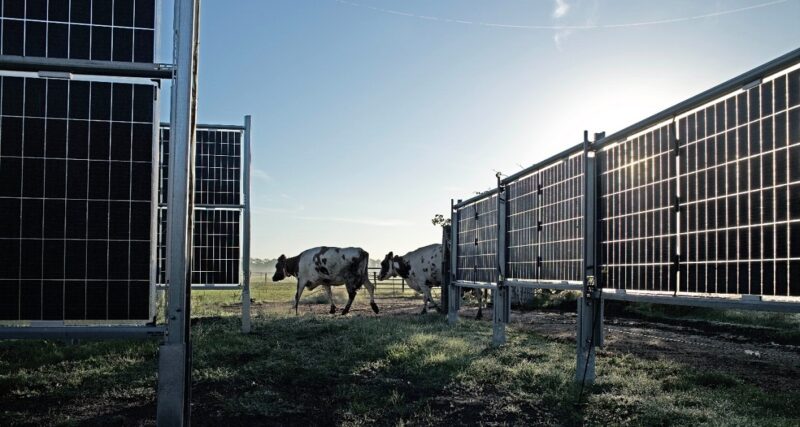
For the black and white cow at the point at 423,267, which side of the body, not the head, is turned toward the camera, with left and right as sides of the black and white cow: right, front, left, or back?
left

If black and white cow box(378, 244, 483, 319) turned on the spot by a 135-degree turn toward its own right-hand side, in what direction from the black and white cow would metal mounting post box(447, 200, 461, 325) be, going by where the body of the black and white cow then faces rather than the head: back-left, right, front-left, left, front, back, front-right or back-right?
back-right

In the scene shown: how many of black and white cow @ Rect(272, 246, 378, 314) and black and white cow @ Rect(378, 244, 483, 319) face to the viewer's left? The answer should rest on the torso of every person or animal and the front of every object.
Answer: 2

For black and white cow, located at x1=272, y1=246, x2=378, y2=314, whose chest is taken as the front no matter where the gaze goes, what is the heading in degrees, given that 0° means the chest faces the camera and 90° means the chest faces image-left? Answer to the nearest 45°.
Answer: approximately 90°

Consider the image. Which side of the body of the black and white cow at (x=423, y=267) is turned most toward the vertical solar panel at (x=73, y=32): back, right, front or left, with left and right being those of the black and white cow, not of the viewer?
left
